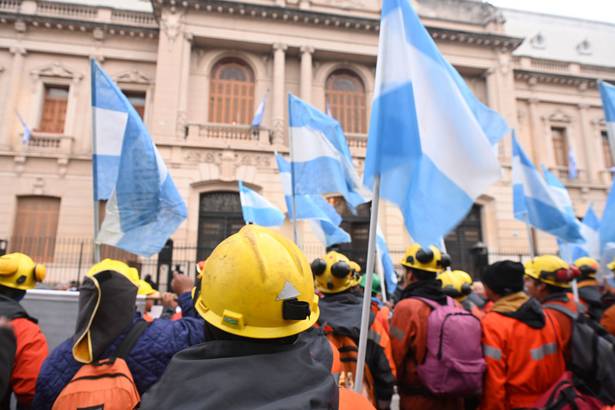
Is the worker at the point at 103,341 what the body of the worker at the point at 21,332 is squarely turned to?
no

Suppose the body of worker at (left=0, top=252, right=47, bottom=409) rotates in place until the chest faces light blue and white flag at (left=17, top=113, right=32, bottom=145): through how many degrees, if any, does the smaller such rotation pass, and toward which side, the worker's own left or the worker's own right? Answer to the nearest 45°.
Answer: approximately 45° to the worker's own right

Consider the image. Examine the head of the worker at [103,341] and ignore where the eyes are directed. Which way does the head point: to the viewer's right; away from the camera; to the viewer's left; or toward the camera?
away from the camera

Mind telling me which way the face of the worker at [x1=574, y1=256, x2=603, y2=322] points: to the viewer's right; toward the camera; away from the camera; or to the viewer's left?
away from the camera

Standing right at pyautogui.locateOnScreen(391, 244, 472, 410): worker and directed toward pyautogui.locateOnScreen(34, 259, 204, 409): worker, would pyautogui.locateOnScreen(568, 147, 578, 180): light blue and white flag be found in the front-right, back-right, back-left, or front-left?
back-right

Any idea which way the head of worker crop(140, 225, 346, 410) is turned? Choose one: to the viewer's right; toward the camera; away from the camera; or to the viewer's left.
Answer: away from the camera

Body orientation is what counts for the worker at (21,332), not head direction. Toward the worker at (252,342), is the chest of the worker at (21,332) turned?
no
